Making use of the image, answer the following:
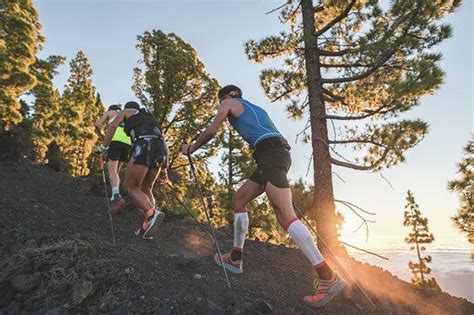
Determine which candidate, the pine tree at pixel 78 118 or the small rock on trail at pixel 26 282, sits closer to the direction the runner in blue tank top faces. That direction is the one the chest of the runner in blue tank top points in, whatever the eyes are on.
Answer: the pine tree

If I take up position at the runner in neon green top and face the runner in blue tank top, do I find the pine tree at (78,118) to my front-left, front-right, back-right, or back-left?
back-left

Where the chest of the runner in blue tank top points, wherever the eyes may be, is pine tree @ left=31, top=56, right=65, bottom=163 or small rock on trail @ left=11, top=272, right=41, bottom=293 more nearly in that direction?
the pine tree

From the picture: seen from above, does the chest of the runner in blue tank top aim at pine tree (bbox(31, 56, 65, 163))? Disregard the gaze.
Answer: yes

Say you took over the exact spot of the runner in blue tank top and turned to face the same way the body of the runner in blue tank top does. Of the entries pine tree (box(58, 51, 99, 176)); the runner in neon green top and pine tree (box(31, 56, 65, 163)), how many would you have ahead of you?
3

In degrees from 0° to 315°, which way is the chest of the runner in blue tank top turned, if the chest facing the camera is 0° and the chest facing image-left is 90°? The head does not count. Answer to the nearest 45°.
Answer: approximately 135°

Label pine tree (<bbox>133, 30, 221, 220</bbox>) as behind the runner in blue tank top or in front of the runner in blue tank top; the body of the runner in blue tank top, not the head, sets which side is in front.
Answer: in front

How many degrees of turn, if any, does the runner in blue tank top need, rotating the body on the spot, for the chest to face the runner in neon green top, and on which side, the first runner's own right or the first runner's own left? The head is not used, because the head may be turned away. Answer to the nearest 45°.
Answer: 0° — they already face them

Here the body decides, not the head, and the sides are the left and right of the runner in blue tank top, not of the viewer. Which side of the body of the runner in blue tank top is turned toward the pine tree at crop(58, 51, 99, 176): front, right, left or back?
front

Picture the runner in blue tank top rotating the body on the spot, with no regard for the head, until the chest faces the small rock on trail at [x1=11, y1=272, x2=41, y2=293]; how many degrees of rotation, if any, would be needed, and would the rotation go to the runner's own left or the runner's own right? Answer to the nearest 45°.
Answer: approximately 45° to the runner's own left
